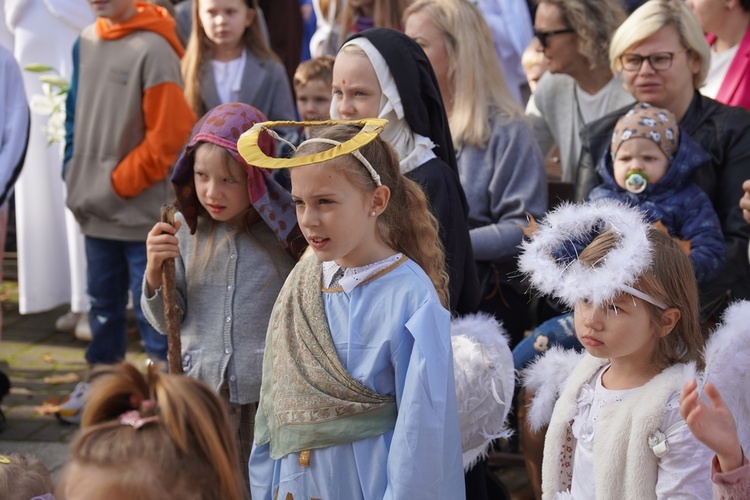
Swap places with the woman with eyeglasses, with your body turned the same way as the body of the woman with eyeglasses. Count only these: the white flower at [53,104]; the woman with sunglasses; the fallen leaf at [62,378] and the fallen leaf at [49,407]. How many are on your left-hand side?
0

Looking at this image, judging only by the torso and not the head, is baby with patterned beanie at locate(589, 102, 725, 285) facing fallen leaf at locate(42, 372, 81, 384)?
no

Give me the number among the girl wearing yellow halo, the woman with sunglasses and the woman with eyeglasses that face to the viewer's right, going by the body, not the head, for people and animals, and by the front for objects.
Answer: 0

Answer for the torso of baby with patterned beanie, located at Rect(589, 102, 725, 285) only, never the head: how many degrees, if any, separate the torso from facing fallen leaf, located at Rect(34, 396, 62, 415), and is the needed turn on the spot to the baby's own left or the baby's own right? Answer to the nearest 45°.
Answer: approximately 45° to the baby's own right

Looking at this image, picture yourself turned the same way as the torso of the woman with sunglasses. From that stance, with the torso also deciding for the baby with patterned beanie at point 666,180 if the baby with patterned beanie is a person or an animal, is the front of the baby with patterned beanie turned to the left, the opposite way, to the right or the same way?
the same way

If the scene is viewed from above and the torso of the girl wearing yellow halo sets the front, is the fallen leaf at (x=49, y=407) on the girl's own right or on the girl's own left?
on the girl's own right

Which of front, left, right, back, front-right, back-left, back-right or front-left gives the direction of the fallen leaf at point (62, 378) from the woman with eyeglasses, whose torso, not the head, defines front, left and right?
front-right

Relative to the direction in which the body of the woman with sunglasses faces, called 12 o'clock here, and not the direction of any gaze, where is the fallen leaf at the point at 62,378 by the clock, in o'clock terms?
The fallen leaf is roughly at 1 o'clock from the woman with sunglasses.

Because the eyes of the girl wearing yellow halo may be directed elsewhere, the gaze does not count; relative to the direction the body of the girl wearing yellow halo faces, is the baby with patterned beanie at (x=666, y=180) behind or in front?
behind

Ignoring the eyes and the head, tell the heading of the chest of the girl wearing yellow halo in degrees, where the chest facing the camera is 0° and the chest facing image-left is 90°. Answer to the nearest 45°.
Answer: approximately 45°

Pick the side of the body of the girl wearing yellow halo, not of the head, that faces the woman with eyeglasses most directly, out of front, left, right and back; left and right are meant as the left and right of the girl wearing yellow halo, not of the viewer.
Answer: back

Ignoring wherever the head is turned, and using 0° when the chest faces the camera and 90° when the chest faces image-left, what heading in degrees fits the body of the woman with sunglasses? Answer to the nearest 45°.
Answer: approximately 45°

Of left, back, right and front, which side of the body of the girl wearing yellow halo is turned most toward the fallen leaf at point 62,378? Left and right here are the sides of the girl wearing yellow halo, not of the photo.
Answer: right

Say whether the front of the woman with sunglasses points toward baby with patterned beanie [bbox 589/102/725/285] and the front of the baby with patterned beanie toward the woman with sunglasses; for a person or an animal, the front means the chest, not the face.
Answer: no

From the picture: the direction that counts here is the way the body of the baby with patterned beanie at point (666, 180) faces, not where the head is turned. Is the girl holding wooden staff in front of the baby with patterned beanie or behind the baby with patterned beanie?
in front

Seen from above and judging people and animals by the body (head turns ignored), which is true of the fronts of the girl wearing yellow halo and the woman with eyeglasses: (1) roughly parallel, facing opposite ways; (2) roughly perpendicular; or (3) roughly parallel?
roughly parallel

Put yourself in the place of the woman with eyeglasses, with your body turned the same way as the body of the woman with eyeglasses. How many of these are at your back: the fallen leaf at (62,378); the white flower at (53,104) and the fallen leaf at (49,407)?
0

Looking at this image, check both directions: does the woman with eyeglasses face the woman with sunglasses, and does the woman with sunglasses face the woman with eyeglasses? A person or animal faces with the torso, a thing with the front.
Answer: no

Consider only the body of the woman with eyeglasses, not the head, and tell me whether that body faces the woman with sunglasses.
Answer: no
